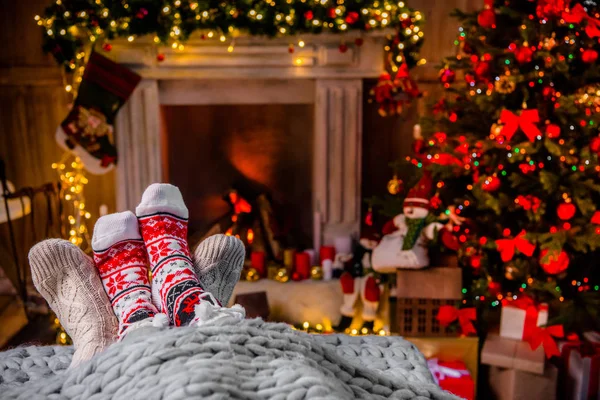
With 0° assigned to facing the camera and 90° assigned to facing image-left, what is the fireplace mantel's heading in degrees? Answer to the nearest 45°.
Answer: approximately 0°

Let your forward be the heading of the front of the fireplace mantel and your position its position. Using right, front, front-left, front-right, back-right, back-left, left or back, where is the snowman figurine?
front-left

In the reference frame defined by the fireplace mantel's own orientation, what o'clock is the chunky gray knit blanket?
The chunky gray knit blanket is roughly at 12 o'clock from the fireplace mantel.

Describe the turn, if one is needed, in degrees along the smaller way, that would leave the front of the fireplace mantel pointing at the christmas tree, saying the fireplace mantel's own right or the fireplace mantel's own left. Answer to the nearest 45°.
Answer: approximately 45° to the fireplace mantel's own left

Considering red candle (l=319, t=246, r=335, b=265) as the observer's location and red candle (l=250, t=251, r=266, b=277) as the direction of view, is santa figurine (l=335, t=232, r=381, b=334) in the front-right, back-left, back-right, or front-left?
back-left

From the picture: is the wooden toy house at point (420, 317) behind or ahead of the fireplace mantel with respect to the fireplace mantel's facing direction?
ahead

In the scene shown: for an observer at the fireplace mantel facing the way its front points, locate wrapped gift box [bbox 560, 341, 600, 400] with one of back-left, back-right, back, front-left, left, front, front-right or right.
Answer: front-left

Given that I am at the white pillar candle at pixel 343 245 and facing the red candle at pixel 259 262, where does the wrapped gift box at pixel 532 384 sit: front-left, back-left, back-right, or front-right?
back-left
